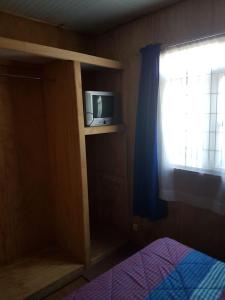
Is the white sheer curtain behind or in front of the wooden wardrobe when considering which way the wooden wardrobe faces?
in front

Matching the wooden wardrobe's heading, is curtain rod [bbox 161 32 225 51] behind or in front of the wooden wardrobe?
in front

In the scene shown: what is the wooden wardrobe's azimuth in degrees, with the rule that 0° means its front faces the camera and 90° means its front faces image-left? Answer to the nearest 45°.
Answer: approximately 315°
